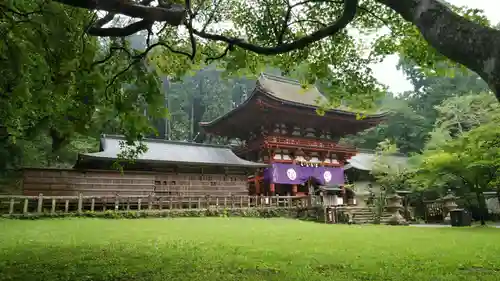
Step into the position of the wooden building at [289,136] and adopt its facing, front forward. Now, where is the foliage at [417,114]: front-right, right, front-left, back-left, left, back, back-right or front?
left

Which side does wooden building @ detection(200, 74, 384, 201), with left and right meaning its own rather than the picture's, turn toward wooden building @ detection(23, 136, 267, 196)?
right

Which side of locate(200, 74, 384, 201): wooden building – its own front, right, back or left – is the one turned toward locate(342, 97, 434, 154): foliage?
left

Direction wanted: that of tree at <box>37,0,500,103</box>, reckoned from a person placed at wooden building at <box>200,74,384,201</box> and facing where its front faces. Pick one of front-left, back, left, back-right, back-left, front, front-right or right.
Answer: front-right

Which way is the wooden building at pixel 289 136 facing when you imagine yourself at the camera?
facing the viewer and to the right of the viewer

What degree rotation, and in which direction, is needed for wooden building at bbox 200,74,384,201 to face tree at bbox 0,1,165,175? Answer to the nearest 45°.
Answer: approximately 45° to its right
